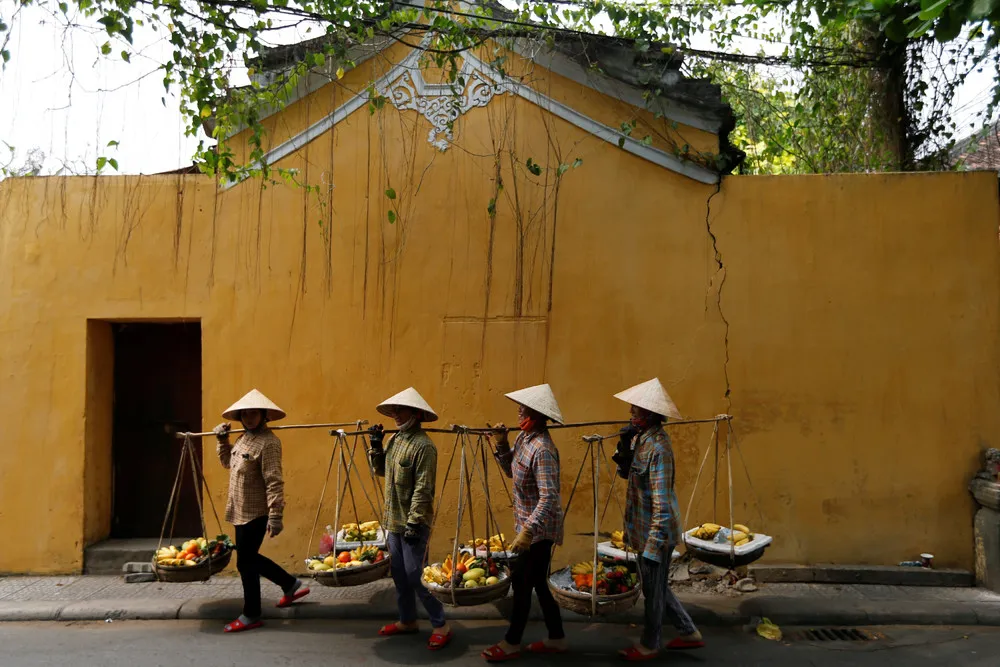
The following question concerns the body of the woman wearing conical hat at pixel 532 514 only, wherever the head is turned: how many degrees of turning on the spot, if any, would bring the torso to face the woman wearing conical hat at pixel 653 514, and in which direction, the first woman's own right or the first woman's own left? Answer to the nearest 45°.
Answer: approximately 180°

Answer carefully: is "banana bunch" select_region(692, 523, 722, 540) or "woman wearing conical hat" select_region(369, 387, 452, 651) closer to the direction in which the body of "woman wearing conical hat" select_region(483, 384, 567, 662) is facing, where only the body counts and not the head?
the woman wearing conical hat

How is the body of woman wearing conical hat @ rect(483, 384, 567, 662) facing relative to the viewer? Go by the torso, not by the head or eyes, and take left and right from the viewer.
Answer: facing to the left of the viewer

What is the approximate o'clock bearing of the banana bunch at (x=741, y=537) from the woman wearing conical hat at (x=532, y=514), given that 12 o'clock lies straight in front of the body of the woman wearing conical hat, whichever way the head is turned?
The banana bunch is roughly at 5 o'clock from the woman wearing conical hat.

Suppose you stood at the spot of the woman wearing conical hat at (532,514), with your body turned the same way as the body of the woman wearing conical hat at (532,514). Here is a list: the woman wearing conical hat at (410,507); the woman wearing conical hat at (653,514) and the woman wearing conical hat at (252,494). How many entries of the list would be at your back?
1

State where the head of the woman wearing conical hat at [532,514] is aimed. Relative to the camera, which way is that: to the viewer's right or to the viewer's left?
to the viewer's left

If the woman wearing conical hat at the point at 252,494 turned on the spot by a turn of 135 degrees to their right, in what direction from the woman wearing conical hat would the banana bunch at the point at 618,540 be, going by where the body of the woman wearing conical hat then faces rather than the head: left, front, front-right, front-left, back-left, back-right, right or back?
right

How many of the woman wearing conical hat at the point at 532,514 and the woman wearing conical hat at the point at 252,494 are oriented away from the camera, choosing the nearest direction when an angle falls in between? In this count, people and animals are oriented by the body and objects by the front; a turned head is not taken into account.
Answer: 0

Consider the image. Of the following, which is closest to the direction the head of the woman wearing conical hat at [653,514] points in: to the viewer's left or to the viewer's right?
to the viewer's left

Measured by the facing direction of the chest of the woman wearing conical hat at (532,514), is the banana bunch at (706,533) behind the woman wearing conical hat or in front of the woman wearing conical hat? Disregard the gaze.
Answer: behind

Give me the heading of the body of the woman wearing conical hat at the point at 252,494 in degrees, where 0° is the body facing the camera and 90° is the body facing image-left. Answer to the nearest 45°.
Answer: approximately 45°

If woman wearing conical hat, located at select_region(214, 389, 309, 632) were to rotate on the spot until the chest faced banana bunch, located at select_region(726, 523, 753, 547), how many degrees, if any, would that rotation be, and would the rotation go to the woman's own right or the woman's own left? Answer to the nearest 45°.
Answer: approximately 135° to the woman's own left
